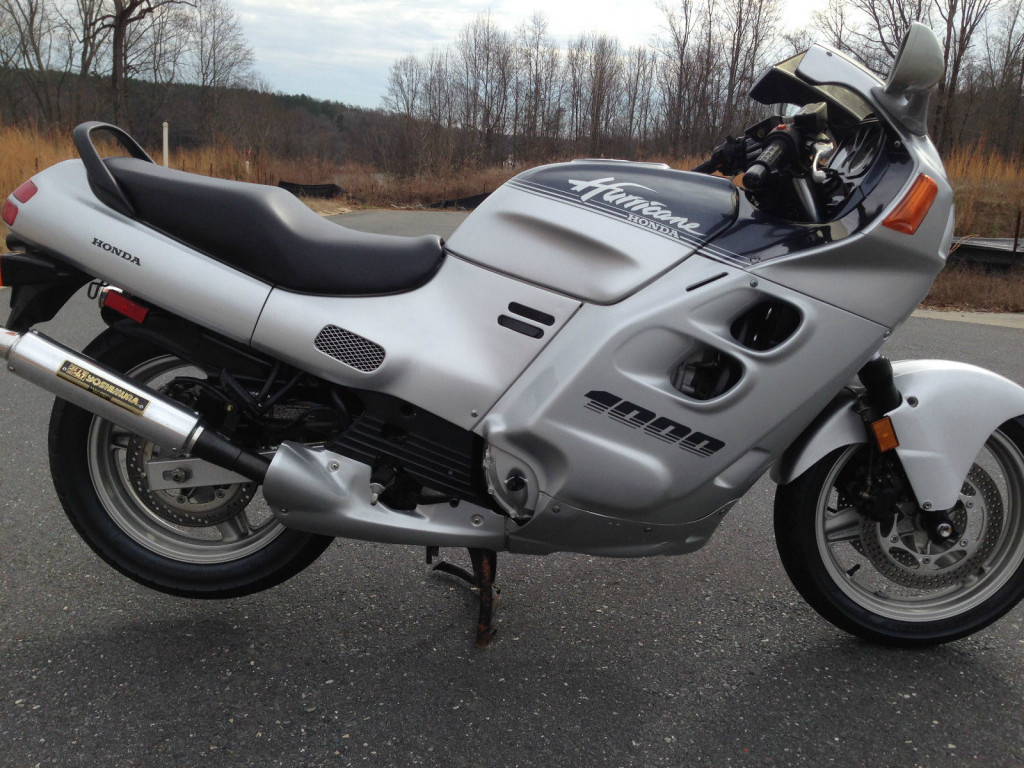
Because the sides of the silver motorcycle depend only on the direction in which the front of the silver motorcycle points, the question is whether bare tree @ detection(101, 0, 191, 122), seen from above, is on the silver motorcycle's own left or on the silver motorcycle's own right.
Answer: on the silver motorcycle's own left

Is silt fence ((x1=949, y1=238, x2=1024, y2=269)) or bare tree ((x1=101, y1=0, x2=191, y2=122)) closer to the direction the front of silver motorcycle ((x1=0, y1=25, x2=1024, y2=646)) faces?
the silt fence

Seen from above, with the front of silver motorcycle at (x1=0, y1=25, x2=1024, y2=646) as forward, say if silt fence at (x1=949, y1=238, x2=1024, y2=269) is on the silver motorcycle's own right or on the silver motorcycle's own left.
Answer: on the silver motorcycle's own left

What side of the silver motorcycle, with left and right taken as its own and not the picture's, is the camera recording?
right
